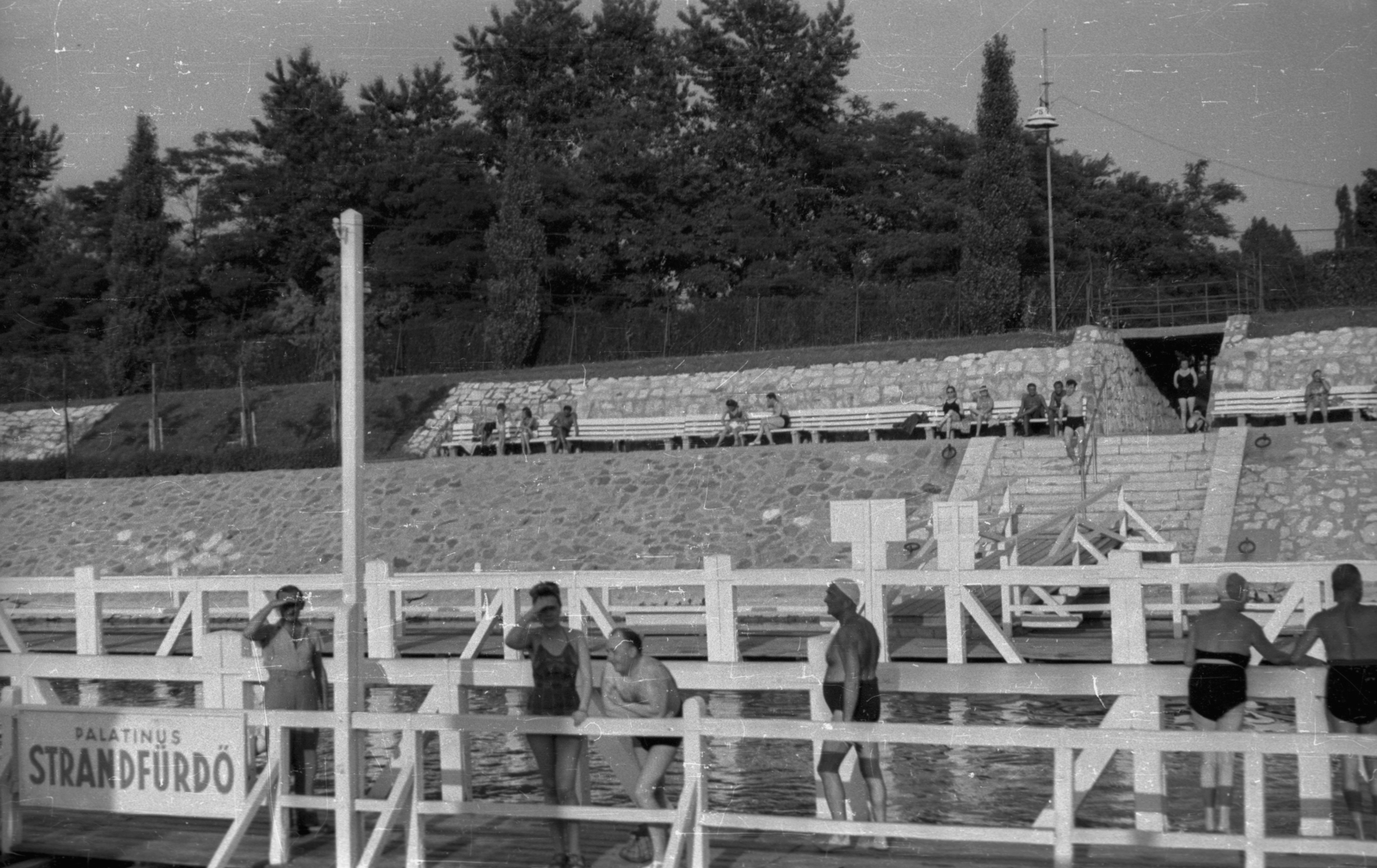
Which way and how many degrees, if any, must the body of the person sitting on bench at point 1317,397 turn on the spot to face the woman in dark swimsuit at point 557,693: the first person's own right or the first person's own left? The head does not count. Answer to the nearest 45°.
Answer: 0° — they already face them

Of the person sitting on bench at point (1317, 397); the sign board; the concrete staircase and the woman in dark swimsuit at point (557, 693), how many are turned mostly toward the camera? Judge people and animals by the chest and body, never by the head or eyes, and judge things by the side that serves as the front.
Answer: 4

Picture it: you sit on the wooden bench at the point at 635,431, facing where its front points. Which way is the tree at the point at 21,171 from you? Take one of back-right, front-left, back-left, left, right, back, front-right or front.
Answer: back-right

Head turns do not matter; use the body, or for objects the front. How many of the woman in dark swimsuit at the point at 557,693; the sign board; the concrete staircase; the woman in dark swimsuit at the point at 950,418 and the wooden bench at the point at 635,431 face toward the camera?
5

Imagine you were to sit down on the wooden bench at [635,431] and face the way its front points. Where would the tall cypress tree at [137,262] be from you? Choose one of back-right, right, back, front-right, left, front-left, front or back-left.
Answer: back-right

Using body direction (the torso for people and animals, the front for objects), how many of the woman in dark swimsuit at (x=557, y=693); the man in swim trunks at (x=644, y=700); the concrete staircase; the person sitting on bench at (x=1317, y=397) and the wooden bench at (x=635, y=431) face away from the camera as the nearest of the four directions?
0

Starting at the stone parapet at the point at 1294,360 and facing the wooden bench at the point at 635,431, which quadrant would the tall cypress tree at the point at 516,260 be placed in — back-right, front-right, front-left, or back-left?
front-right

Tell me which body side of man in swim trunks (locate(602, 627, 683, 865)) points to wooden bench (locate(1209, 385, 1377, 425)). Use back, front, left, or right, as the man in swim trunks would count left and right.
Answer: back

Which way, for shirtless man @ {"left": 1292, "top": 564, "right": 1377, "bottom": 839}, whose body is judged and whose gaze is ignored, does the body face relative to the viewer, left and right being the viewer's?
facing away from the viewer

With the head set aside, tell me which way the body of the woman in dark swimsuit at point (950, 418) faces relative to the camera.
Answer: toward the camera

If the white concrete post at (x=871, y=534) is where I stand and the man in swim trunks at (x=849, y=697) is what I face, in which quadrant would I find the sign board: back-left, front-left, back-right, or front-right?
front-right

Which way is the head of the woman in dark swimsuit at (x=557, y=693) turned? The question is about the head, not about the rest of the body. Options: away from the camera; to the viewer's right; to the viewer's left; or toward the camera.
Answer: toward the camera

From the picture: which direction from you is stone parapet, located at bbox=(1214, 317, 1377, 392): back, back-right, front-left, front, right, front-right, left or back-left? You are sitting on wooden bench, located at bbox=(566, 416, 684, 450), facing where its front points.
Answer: left

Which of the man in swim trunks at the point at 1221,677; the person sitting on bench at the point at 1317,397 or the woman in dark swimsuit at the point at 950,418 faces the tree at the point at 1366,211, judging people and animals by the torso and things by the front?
the man in swim trunks

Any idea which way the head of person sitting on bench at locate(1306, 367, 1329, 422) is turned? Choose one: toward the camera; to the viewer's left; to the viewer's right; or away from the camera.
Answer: toward the camera

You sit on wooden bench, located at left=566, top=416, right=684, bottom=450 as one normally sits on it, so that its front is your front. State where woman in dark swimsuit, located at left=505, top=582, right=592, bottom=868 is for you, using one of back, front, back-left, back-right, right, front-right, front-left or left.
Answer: front

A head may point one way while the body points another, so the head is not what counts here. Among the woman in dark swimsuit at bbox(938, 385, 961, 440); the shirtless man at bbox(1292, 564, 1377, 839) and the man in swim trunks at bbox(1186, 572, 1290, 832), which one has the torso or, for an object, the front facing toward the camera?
the woman in dark swimsuit

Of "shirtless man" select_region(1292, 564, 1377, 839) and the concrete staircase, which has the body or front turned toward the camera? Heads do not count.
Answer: the concrete staircase

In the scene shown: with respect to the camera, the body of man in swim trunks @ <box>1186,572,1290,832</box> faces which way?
away from the camera
